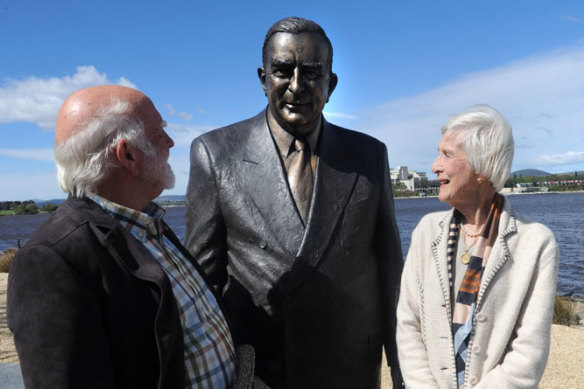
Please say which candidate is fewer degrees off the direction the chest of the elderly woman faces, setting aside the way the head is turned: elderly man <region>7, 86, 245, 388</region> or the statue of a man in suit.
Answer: the elderly man

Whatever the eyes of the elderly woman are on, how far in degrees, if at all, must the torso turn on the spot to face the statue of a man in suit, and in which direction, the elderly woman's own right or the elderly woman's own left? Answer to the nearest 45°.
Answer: approximately 45° to the elderly woman's own right

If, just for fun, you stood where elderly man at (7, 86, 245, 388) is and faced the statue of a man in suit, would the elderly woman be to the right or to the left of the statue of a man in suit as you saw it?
right

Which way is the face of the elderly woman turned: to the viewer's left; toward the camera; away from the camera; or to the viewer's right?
to the viewer's left

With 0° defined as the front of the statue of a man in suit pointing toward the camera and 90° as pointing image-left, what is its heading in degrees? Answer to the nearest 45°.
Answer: approximately 0°

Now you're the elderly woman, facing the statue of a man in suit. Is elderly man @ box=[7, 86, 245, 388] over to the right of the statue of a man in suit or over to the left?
left

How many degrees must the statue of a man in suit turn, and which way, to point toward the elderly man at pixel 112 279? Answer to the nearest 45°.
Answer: approximately 45° to its right

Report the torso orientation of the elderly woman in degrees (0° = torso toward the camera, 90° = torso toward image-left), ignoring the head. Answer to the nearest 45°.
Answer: approximately 45°
